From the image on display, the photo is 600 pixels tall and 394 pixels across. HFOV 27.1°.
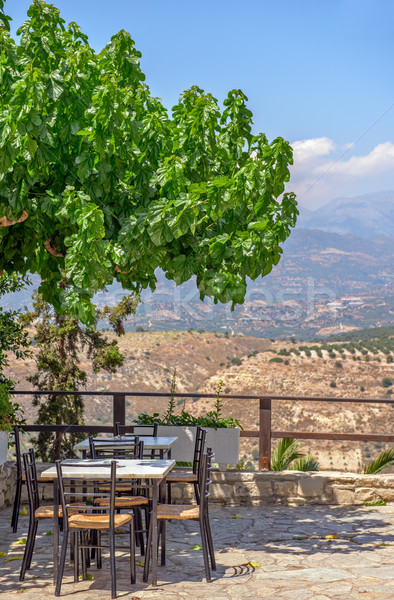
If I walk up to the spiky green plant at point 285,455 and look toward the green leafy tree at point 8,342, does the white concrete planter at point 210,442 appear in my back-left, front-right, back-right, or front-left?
front-left

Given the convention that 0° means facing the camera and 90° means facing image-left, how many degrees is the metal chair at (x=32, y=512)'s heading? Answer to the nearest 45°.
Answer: approximately 270°

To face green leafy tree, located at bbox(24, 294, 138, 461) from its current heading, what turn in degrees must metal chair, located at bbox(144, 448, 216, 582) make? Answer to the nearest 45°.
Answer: approximately 90° to its right

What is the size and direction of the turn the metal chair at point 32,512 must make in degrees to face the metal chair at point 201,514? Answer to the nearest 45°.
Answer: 0° — it already faces it

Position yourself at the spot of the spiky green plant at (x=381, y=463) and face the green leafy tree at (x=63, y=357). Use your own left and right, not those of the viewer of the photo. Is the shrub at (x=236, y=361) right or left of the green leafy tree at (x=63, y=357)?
right

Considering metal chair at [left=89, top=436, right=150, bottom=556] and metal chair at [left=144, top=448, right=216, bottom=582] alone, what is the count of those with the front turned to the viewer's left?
1

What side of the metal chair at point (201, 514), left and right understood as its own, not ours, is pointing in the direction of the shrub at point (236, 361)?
right

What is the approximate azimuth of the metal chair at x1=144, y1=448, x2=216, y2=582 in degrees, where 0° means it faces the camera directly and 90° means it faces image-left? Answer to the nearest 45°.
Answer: approximately 90°

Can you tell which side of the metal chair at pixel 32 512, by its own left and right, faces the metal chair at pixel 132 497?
front
